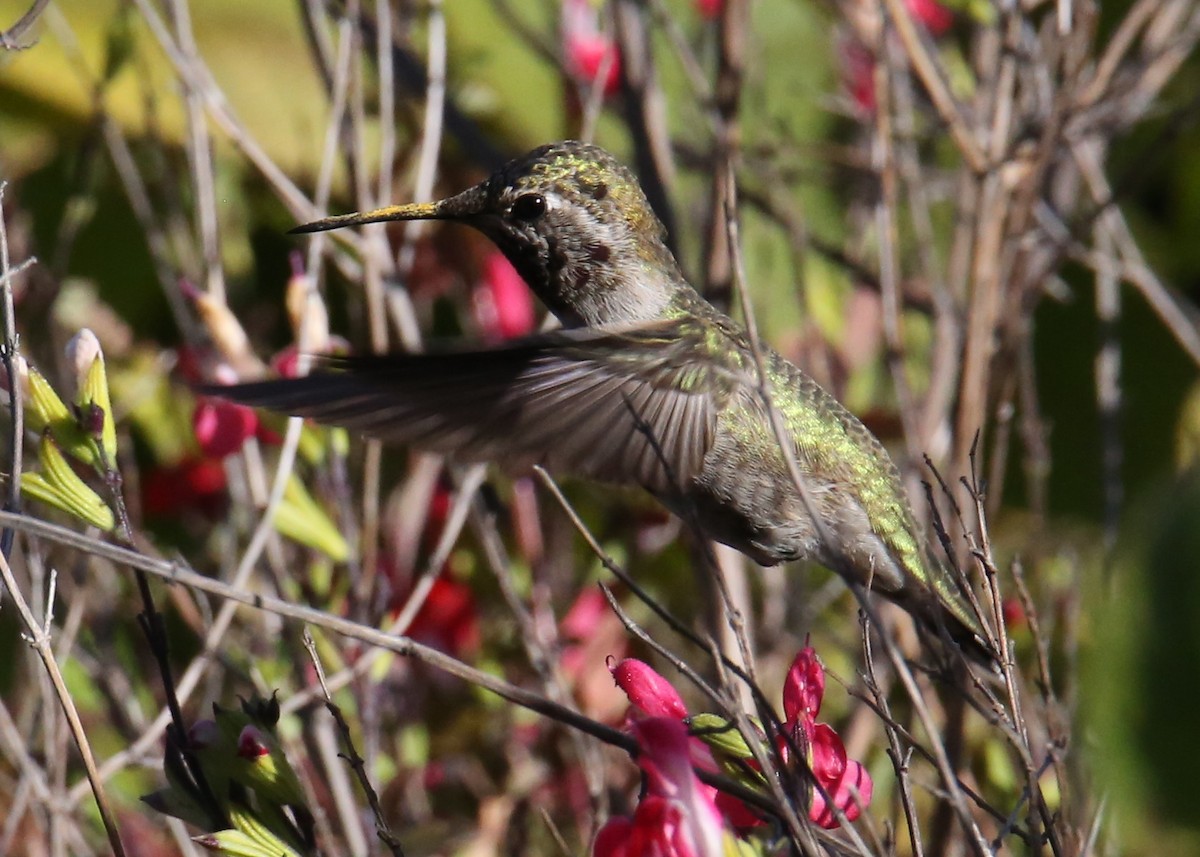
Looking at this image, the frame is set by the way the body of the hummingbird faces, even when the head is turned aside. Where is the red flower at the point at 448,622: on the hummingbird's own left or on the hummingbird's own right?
on the hummingbird's own right

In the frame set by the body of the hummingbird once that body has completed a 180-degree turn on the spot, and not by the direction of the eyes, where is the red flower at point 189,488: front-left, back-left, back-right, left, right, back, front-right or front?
back-left

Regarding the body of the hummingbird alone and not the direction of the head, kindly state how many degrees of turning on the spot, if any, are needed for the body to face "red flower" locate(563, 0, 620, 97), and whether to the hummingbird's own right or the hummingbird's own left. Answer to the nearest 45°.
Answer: approximately 90° to the hummingbird's own right

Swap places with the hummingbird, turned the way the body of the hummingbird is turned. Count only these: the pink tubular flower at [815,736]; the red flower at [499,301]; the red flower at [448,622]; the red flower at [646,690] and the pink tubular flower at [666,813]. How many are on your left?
3

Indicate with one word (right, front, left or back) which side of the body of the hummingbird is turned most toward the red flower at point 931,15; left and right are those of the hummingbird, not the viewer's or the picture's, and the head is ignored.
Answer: right

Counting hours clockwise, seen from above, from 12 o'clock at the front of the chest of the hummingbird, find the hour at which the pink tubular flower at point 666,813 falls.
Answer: The pink tubular flower is roughly at 9 o'clock from the hummingbird.

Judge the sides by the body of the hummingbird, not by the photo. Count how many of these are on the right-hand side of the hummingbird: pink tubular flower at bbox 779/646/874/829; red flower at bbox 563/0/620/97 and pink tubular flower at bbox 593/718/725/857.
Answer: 1

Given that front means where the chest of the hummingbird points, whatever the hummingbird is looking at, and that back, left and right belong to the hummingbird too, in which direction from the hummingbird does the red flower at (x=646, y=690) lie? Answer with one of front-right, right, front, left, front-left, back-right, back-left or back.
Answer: left

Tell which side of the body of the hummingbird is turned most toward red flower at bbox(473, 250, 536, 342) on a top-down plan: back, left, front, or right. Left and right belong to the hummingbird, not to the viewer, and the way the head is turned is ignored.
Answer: right

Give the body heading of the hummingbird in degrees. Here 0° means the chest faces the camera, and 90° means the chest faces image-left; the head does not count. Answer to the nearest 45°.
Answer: approximately 90°
